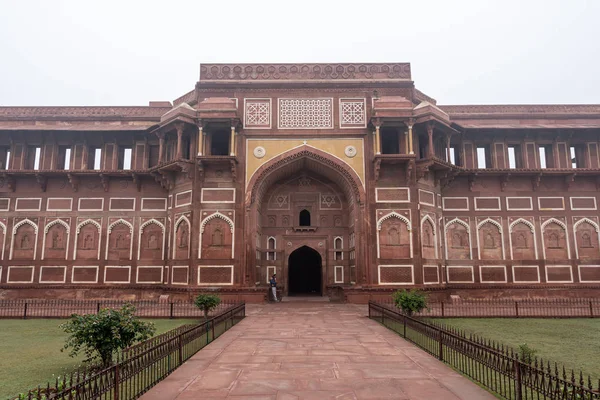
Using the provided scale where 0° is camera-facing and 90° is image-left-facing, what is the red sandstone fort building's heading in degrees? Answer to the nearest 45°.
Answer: approximately 0°

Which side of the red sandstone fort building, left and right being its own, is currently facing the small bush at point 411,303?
front

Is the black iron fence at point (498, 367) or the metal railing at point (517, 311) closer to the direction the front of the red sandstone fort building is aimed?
the black iron fence

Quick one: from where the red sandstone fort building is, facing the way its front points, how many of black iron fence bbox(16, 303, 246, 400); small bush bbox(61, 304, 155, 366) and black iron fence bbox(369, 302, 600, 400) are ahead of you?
3

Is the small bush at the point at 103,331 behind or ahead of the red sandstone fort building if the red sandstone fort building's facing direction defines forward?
ahead

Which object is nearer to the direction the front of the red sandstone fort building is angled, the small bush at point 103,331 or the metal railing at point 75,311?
the small bush

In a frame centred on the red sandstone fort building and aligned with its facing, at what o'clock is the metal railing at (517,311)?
The metal railing is roughly at 10 o'clock from the red sandstone fort building.
